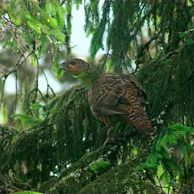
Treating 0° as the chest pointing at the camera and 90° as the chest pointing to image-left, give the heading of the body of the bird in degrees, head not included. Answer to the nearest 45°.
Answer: approximately 90°
